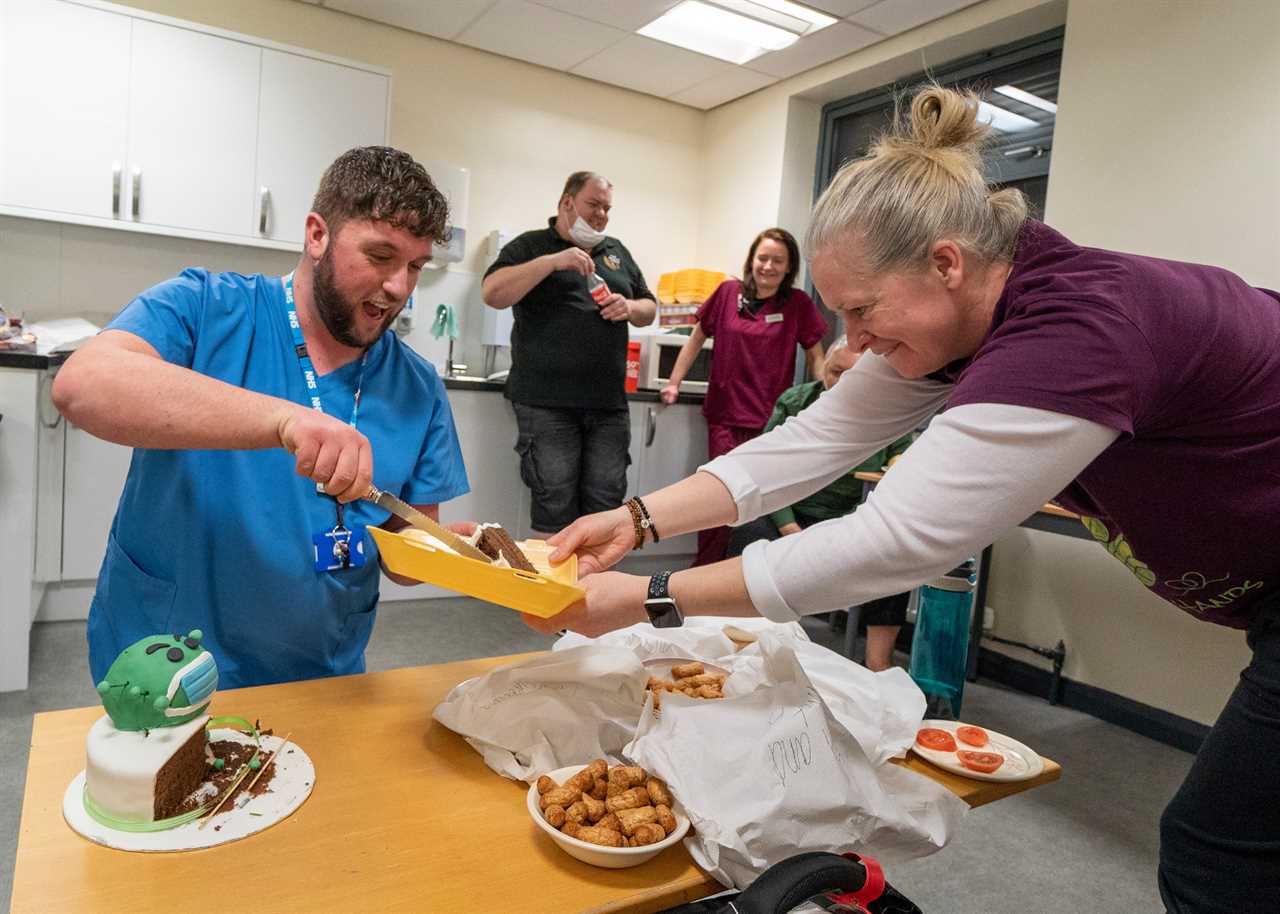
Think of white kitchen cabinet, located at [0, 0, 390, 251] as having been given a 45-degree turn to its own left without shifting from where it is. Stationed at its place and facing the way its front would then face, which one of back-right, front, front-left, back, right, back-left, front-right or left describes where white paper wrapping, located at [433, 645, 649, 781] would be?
right

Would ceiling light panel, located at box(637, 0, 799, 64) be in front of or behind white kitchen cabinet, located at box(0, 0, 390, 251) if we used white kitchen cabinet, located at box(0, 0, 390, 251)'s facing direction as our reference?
in front

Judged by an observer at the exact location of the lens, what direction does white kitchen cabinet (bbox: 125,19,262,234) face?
facing the viewer and to the right of the viewer

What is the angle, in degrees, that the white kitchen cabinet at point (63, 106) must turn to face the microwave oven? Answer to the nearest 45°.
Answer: approximately 45° to its left

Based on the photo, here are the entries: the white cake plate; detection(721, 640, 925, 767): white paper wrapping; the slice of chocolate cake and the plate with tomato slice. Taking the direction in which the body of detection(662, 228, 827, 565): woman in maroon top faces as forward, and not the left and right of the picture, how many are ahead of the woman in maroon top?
4

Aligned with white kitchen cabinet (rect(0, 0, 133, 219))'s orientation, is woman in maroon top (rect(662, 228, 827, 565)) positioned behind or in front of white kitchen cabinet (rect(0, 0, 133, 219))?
in front

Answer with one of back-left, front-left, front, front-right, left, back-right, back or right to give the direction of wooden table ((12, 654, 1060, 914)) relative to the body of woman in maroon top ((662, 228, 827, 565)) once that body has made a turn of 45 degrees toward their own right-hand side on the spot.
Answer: front-left

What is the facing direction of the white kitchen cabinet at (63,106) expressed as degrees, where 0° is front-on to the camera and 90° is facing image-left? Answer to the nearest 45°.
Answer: approximately 315°
